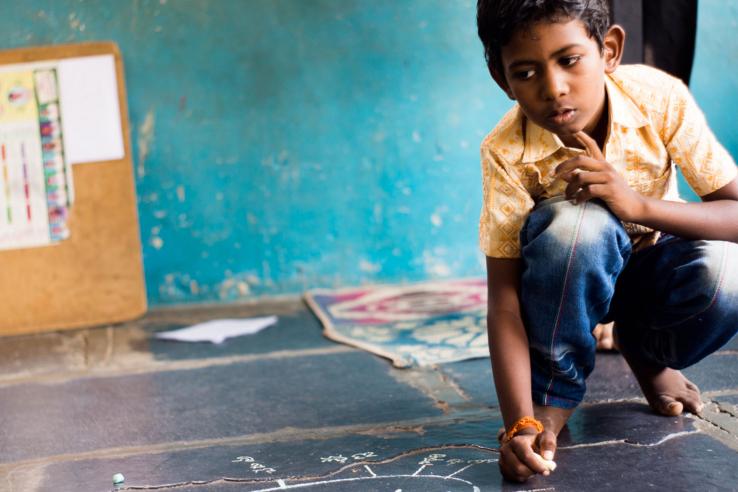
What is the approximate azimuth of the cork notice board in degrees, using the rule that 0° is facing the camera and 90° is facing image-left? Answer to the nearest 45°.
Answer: approximately 0°

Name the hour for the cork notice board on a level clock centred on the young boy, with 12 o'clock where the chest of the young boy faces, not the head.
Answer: The cork notice board is roughly at 4 o'clock from the young boy.

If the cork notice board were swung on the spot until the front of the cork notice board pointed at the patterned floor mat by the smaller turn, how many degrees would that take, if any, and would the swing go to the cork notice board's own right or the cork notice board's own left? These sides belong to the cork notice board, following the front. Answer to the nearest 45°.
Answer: approximately 45° to the cork notice board's own left

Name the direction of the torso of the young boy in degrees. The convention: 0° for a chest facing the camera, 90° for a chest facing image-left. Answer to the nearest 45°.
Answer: approximately 0°

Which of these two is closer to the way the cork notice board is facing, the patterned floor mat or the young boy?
the young boy
